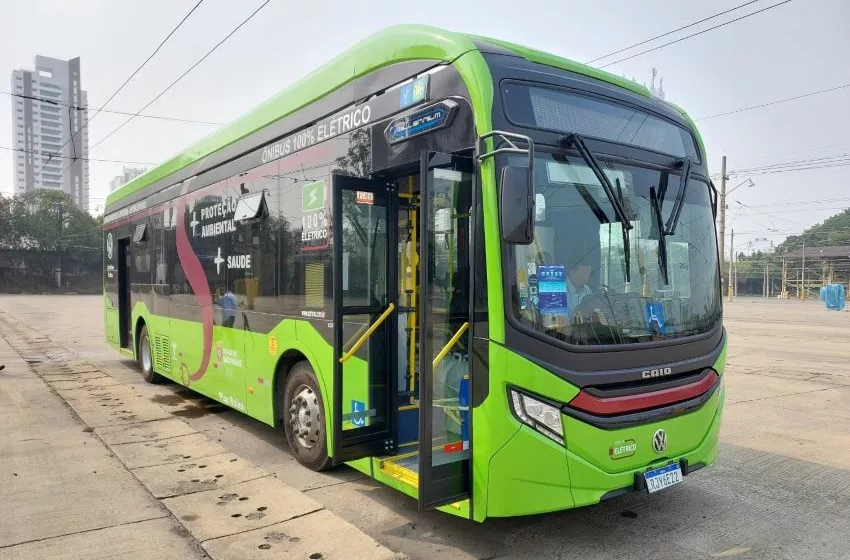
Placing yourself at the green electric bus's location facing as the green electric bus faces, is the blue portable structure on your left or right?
on your left

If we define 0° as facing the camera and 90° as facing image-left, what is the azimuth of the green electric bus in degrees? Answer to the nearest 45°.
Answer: approximately 315°
